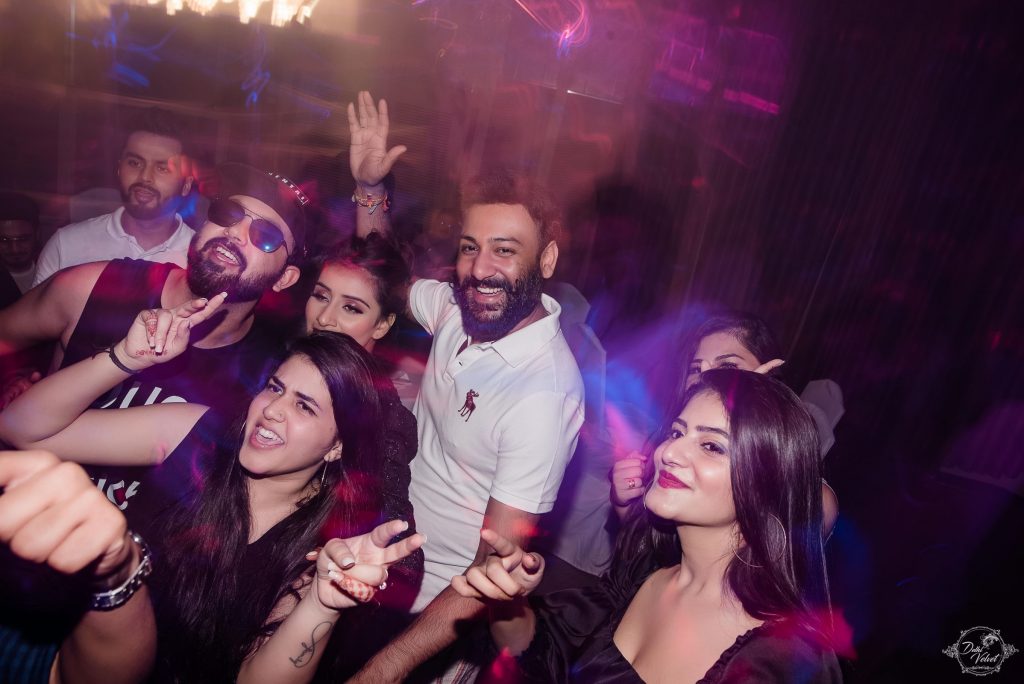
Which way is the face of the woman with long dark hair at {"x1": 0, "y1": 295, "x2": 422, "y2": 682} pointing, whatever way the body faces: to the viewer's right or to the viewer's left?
to the viewer's left

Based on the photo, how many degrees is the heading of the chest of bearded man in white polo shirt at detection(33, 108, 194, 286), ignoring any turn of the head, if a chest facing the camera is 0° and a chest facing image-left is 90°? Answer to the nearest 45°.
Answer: approximately 0°

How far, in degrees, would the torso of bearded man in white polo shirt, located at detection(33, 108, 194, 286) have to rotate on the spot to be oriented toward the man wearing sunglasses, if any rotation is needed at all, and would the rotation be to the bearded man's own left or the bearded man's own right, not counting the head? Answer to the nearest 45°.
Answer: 0° — they already face them

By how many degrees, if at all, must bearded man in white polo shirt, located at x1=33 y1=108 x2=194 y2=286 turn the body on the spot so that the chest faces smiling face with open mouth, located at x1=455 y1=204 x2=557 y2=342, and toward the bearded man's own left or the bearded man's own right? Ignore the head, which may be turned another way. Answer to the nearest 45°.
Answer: approximately 45° to the bearded man's own left
